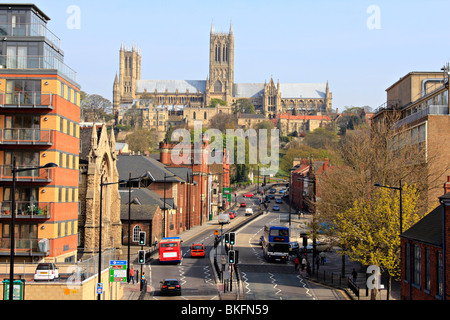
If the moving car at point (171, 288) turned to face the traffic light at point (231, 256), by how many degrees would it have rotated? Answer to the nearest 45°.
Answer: approximately 90° to its right

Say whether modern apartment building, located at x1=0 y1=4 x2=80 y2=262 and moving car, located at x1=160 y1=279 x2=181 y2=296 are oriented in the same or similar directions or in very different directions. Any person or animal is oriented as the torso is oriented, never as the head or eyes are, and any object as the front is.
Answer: very different directions

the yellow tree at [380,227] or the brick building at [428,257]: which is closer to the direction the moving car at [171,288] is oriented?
the yellow tree

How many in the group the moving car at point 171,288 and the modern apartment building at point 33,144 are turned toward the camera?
1

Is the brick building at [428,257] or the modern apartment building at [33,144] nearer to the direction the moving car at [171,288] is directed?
the modern apartment building

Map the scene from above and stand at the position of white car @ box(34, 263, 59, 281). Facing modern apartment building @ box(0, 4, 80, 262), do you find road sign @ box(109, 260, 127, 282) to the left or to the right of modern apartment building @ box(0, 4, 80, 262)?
right

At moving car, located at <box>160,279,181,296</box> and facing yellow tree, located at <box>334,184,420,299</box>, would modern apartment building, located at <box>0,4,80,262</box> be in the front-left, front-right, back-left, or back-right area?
back-left

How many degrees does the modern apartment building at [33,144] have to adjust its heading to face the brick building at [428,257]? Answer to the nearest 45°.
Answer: approximately 45° to its left

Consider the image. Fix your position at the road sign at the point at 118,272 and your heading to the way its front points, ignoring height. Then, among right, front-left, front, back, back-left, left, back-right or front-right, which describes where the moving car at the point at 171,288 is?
back-left

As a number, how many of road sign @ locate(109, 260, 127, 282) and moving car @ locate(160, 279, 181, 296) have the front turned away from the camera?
1

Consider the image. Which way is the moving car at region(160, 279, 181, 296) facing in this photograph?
away from the camera

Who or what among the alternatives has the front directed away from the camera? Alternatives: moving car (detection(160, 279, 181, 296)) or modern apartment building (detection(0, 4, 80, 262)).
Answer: the moving car
